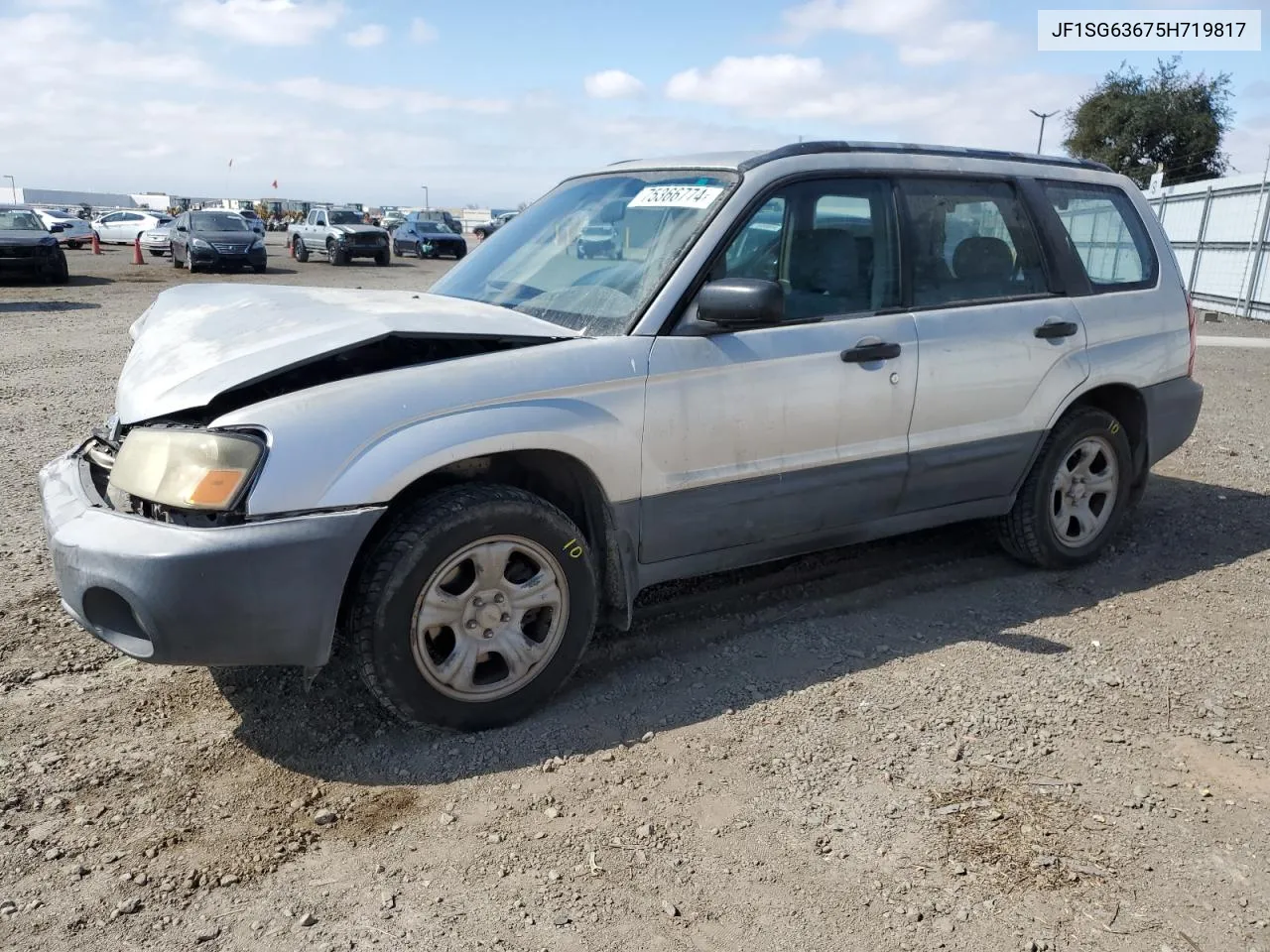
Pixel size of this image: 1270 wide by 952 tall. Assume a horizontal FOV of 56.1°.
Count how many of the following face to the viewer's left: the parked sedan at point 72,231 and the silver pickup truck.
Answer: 0

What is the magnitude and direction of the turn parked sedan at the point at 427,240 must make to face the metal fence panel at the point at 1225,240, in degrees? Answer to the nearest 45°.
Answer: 0° — it already faces it

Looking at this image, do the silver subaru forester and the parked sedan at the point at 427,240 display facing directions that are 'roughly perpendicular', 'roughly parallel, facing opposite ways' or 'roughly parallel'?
roughly perpendicular

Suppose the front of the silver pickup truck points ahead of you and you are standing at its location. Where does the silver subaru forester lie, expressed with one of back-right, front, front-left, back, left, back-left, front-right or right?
front-right

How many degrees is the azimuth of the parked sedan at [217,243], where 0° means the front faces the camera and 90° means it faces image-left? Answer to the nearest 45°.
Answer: approximately 315°

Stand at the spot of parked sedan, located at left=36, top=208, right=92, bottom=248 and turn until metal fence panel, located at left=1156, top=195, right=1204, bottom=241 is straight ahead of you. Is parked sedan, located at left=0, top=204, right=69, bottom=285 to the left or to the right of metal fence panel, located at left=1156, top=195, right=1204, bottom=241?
right

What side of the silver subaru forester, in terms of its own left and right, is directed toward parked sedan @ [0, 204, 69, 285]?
right
